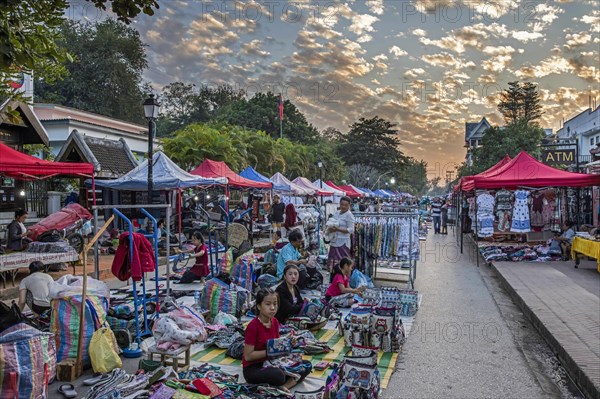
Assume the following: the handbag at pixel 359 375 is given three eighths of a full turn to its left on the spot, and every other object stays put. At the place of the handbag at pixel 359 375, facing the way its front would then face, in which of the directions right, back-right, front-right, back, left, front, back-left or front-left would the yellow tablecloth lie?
front

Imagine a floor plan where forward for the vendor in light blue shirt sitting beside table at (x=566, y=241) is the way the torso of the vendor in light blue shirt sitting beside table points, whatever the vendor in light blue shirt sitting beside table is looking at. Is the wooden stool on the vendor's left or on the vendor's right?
on the vendor's left

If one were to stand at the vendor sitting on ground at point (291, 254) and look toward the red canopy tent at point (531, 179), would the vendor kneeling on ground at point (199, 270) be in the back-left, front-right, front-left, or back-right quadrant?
back-left
